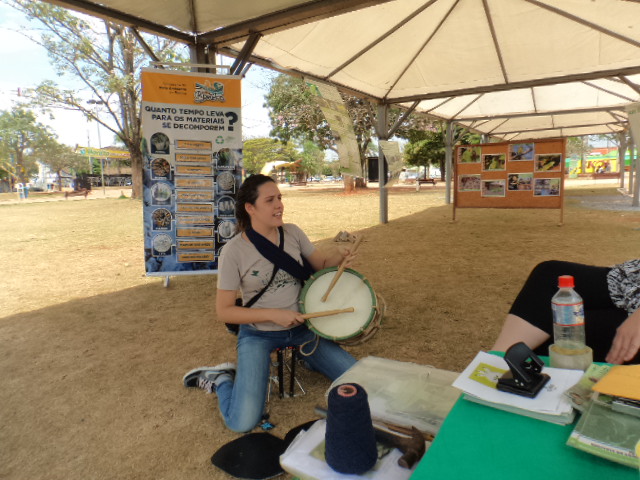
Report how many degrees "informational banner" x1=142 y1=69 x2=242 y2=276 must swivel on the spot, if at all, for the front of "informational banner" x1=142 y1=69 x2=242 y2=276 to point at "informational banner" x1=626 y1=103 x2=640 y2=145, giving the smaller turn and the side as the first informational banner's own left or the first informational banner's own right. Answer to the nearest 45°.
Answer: approximately 90° to the first informational banner's own left

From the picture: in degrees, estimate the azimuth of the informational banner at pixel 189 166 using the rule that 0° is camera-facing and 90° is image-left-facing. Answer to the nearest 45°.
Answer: approximately 0°

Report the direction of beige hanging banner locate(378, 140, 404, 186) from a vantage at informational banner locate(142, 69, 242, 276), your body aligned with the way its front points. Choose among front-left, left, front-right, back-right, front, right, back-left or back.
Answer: back-left

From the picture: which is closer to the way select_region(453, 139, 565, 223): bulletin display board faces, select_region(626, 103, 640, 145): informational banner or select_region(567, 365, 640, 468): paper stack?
the paper stack

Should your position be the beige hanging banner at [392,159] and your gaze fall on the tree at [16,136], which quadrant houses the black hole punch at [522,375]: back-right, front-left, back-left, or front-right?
back-left

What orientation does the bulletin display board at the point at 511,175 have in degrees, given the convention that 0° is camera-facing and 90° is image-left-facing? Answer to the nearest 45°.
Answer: approximately 0°

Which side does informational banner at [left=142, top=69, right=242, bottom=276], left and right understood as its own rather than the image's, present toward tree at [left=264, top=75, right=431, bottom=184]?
back

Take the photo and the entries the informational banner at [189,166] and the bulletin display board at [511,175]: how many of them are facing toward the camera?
2

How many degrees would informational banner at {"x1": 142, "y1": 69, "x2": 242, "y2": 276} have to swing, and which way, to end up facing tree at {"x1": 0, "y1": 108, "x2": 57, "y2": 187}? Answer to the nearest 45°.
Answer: approximately 180°

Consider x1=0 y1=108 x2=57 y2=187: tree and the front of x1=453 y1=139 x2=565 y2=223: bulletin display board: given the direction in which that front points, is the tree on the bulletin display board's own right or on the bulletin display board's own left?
on the bulletin display board's own right
